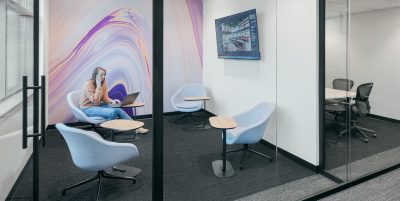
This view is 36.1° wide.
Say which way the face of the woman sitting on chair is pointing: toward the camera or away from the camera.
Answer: toward the camera

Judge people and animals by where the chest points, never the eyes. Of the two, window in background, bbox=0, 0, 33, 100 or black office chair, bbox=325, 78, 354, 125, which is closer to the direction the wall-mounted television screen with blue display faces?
the window in background

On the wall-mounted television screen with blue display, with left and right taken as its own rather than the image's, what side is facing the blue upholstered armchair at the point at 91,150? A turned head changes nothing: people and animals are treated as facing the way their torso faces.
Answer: front

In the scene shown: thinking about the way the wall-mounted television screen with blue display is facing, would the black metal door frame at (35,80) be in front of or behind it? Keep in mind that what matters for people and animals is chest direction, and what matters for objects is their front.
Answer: in front

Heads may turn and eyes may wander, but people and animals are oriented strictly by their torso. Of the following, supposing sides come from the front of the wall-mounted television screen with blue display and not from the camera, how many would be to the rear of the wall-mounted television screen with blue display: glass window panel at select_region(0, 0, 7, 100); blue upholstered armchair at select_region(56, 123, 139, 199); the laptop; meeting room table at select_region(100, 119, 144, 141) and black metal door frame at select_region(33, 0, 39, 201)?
0

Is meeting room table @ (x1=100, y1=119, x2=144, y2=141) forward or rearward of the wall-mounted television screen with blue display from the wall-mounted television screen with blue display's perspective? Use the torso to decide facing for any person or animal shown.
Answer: forward

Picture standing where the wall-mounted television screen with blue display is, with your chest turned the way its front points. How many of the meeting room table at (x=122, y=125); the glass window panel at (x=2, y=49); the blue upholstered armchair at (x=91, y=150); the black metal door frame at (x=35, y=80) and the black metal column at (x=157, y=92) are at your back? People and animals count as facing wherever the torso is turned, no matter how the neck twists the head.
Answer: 0

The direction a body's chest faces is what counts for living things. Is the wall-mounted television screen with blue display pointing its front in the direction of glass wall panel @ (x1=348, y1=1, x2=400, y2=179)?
no
